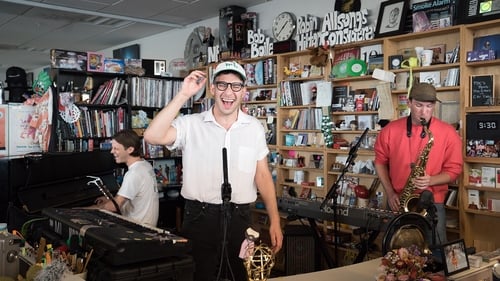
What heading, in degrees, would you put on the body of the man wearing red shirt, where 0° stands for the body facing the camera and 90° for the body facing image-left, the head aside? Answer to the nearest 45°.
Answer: approximately 0°

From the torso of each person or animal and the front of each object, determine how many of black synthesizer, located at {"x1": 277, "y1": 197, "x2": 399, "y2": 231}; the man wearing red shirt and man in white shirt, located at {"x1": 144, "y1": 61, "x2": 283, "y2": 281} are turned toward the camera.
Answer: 2

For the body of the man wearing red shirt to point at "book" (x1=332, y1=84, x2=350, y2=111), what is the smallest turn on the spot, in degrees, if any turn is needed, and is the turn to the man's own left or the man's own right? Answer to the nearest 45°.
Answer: approximately 135° to the man's own right

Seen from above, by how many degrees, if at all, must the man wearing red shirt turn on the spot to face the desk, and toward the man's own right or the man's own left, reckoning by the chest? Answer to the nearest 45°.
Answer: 0° — they already face it

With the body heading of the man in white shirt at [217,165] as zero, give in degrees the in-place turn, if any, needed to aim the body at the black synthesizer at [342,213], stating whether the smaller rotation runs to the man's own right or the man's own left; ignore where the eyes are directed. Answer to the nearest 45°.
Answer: approximately 135° to the man's own left

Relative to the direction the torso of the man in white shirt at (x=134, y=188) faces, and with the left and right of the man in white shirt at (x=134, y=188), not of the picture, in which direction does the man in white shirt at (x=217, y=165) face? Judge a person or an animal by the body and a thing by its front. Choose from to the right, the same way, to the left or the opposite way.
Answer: to the left

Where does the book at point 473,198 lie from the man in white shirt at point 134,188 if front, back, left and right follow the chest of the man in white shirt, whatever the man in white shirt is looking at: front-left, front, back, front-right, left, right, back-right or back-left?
back

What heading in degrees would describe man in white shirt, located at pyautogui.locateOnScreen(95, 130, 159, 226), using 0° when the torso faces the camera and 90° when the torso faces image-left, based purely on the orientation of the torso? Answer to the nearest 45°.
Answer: approximately 90°

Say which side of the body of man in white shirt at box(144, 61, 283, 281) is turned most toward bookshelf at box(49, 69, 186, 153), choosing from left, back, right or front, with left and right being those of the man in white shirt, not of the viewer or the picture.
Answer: back

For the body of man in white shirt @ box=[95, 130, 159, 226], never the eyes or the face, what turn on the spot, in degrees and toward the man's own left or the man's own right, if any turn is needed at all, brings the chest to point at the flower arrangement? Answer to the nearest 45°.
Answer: approximately 90° to the man's own left

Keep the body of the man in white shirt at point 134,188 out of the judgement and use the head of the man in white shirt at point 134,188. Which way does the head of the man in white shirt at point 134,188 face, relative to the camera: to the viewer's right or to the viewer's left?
to the viewer's left

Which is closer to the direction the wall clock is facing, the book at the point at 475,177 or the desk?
the desk

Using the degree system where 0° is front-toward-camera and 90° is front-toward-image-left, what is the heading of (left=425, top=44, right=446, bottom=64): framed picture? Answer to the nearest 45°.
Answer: approximately 45°

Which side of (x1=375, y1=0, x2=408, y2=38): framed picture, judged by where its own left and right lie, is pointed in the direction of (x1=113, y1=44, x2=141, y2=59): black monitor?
right
